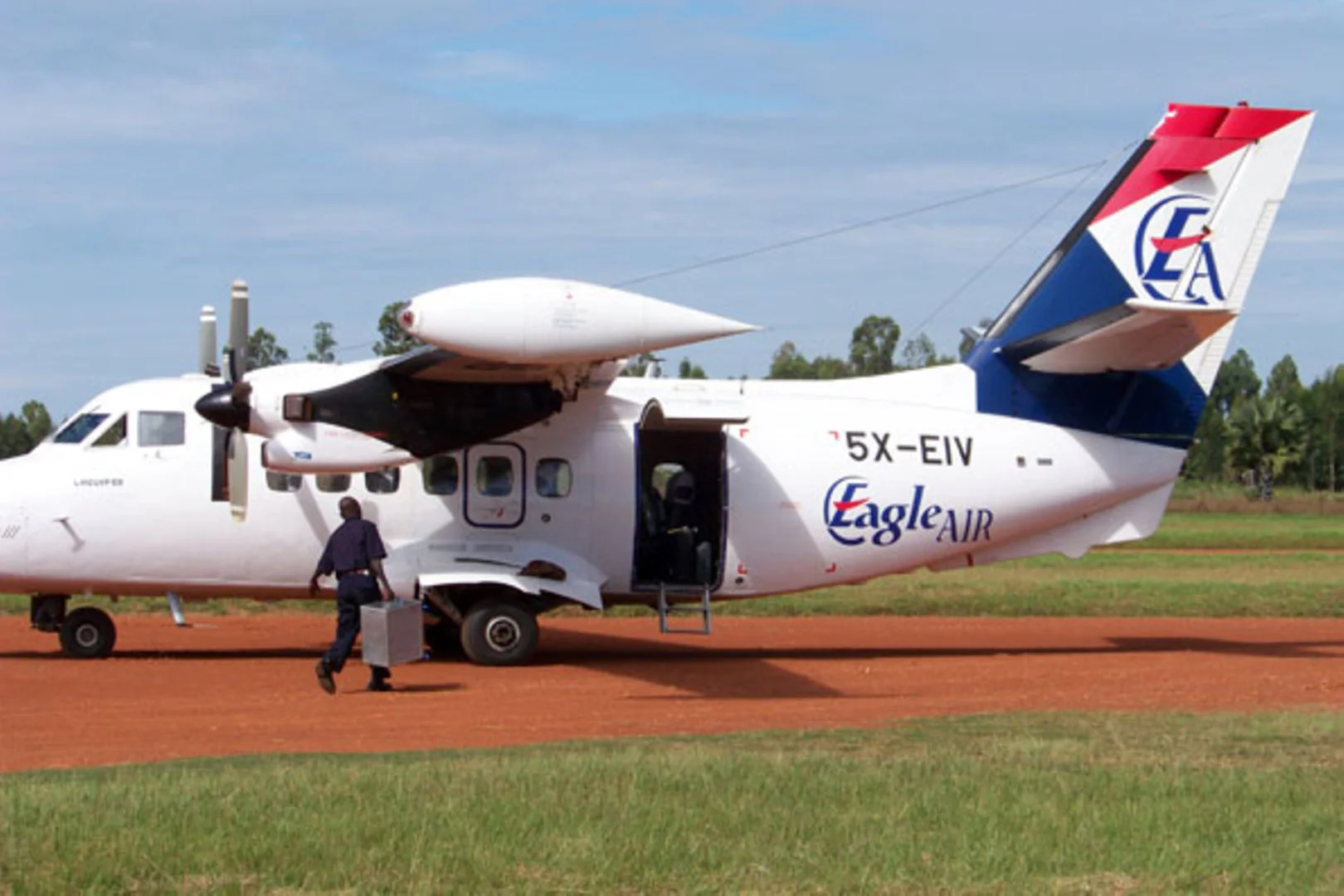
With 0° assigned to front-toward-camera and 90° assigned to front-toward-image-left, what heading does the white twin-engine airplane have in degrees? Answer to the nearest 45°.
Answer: approximately 90°

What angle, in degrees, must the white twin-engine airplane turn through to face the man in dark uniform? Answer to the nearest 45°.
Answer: approximately 45° to its left
